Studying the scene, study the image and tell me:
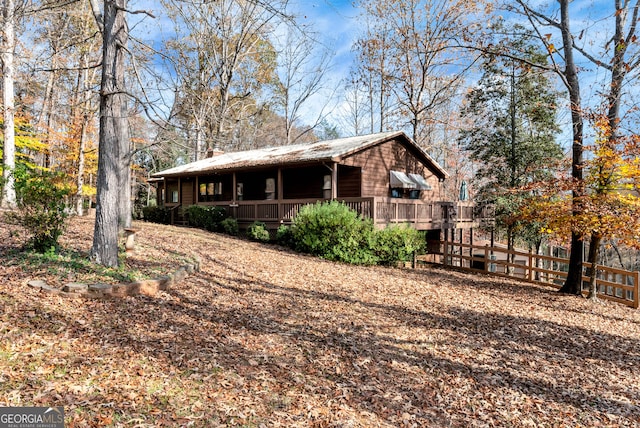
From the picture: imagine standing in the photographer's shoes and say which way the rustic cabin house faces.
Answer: facing the viewer and to the left of the viewer

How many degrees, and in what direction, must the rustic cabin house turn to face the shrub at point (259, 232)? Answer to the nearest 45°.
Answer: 0° — it already faces it

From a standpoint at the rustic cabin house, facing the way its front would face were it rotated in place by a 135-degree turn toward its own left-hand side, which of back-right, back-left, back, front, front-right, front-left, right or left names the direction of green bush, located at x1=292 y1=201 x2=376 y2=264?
right

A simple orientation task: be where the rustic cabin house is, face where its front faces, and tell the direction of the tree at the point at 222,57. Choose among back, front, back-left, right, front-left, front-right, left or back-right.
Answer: right

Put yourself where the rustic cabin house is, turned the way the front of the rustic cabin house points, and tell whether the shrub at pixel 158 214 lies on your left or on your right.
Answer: on your right

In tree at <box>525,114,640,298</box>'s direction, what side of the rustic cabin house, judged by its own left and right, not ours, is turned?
left

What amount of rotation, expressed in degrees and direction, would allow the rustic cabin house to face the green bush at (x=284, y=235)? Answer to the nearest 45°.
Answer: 0° — it already faces it

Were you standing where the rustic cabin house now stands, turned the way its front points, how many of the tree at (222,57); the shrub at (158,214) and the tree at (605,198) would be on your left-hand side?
1

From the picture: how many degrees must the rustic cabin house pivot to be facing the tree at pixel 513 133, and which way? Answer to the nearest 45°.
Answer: approximately 135° to its left

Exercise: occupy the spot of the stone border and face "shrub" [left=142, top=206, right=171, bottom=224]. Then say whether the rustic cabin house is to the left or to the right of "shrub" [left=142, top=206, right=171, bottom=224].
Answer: right
